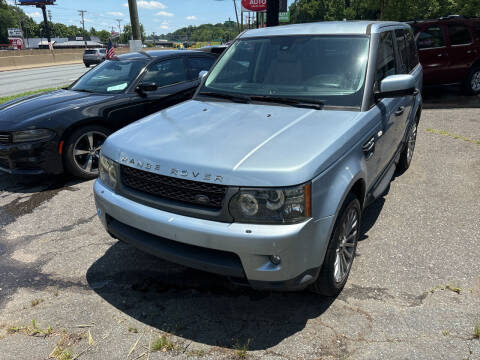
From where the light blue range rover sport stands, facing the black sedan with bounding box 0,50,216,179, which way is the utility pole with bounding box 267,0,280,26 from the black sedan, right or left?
right

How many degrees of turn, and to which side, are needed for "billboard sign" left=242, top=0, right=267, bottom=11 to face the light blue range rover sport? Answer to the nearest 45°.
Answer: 0° — it already faces it

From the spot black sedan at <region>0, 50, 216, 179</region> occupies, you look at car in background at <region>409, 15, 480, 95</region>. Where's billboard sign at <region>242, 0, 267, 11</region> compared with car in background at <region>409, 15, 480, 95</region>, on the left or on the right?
left

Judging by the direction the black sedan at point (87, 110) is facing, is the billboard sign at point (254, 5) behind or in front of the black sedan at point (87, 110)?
behind

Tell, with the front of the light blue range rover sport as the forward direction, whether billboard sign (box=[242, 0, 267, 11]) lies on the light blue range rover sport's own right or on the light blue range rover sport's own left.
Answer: on the light blue range rover sport's own right

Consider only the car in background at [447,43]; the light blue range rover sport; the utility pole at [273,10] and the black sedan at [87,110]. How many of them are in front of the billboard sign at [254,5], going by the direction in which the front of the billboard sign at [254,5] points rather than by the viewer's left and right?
4

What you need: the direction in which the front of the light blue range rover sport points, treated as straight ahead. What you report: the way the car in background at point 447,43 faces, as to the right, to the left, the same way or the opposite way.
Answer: to the right

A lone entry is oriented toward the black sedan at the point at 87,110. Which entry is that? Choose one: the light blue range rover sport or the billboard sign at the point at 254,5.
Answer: the billboard sign

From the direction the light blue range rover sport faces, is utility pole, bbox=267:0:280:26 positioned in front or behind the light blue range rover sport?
behind

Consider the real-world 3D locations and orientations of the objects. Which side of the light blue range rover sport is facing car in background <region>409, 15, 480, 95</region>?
back

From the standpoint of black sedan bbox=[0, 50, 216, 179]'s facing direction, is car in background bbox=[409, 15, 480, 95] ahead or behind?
behind

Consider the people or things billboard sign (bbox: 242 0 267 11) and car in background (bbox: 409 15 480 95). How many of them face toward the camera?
1

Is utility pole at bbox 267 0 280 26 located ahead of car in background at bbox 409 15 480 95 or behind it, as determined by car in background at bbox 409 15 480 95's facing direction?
ahead
